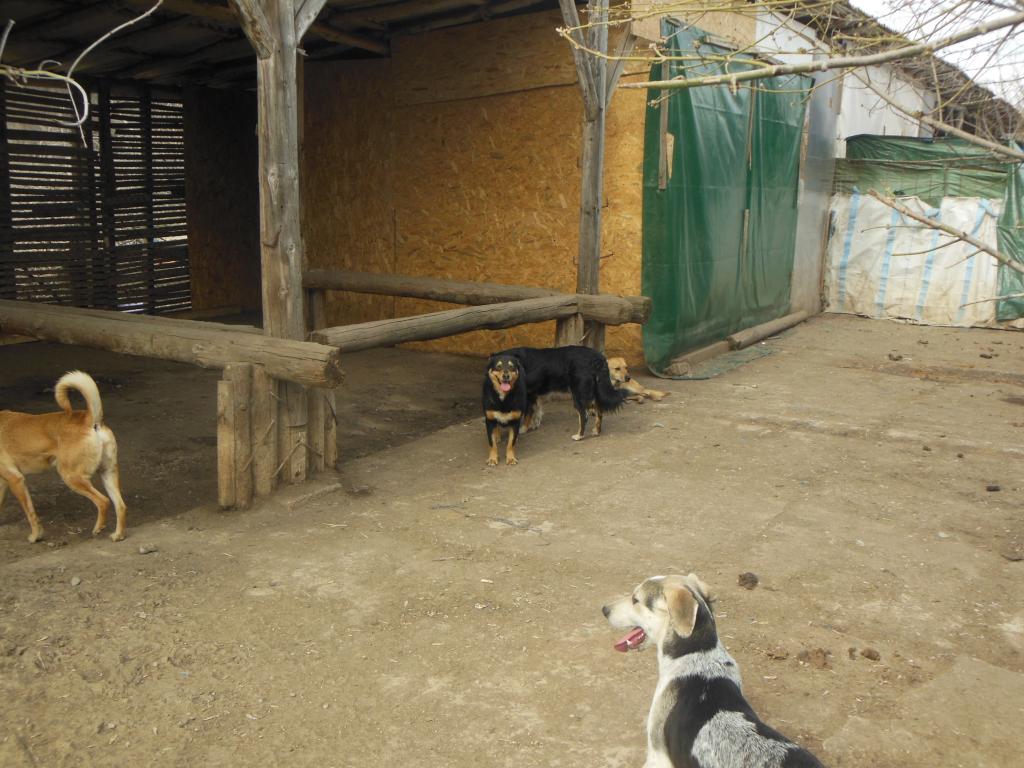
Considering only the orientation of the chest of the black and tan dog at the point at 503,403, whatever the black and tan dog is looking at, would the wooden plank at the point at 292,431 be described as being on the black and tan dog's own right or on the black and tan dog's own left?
on the black and tan dog's own right

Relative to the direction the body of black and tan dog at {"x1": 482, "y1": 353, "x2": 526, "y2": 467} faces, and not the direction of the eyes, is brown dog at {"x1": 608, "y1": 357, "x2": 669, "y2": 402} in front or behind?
behind

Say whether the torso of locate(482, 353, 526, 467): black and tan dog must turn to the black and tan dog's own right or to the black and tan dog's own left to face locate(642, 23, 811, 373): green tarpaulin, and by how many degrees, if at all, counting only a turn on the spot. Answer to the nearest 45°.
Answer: approximately 135° to the black and tan dog's own left

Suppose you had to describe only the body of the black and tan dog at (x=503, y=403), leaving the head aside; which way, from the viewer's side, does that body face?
toward the camera

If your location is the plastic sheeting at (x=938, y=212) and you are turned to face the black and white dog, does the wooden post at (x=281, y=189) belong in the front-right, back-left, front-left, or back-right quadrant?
front-right

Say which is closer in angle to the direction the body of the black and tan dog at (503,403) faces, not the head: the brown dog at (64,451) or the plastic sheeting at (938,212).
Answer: the brown dog

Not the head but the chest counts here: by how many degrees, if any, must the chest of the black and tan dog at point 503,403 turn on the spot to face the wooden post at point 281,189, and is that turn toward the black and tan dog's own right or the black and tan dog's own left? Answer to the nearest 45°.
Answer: approximately 45° to the black and tan dog's own right

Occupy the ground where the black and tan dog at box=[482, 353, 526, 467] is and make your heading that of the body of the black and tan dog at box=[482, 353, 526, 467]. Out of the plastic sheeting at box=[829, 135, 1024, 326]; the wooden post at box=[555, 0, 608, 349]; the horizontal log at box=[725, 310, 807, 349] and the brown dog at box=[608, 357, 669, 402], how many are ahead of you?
0

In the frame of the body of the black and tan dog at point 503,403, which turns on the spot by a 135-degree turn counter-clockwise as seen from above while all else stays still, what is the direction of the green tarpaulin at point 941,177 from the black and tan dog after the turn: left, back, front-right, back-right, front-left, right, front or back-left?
front
